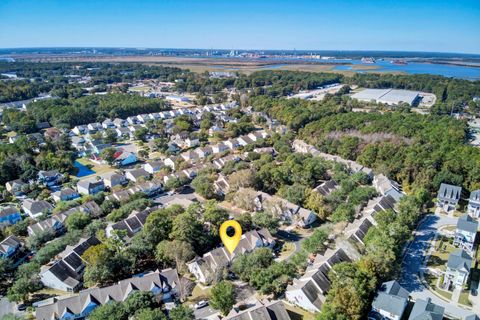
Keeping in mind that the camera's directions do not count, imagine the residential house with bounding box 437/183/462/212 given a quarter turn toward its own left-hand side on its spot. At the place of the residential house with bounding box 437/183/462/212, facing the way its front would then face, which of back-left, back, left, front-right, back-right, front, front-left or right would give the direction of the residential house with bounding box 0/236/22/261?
back-right

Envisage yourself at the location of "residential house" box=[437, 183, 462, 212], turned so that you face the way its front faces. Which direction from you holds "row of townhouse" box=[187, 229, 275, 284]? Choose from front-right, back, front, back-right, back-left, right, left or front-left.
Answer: front-right

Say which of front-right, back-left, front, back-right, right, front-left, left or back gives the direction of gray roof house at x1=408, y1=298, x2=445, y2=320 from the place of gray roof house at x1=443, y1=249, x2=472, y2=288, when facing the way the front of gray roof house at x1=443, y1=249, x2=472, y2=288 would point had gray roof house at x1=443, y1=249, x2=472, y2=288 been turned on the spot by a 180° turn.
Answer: back

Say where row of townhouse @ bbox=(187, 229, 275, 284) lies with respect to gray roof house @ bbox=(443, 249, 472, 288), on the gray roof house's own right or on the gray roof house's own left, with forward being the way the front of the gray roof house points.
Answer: on the gray roof house's own right

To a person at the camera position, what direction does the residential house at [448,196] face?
facing the viewer

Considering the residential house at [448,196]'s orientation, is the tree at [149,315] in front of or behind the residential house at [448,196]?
in front

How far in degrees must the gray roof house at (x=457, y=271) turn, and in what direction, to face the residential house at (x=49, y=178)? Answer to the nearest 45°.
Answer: approximately 90° to its right

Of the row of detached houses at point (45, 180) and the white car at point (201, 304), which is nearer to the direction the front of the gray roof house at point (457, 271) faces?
the white car

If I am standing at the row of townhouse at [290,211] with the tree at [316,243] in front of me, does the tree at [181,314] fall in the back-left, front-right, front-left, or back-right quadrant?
front-right
